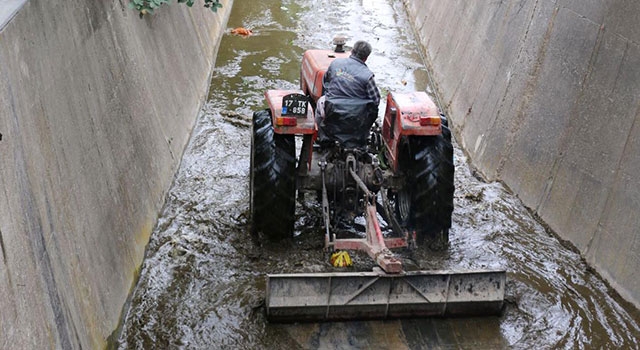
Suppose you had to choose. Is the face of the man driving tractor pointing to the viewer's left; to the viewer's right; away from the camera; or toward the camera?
away from the camera

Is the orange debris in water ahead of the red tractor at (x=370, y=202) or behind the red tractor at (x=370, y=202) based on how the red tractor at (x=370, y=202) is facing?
ahead

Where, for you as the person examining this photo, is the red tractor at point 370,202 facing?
facing away from the viewer
